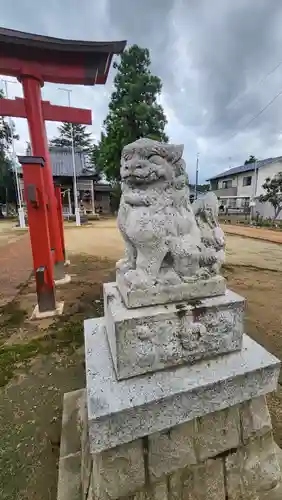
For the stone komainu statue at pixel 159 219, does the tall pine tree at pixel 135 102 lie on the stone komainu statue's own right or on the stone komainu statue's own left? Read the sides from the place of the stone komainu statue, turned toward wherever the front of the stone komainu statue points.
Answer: on the stone komainu statue's own right

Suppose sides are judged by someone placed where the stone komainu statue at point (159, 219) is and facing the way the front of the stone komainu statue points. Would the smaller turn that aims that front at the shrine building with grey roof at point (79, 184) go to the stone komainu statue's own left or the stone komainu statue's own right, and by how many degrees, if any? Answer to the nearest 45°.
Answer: approximately 135° to the stone komainu statue's own right

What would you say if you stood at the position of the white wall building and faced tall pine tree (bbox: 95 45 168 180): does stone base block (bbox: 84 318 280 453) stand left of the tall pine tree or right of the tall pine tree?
left

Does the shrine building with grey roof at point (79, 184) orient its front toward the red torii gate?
yes

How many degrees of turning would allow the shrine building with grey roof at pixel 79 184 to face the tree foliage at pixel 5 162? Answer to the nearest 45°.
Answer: approximately 90° to its right
